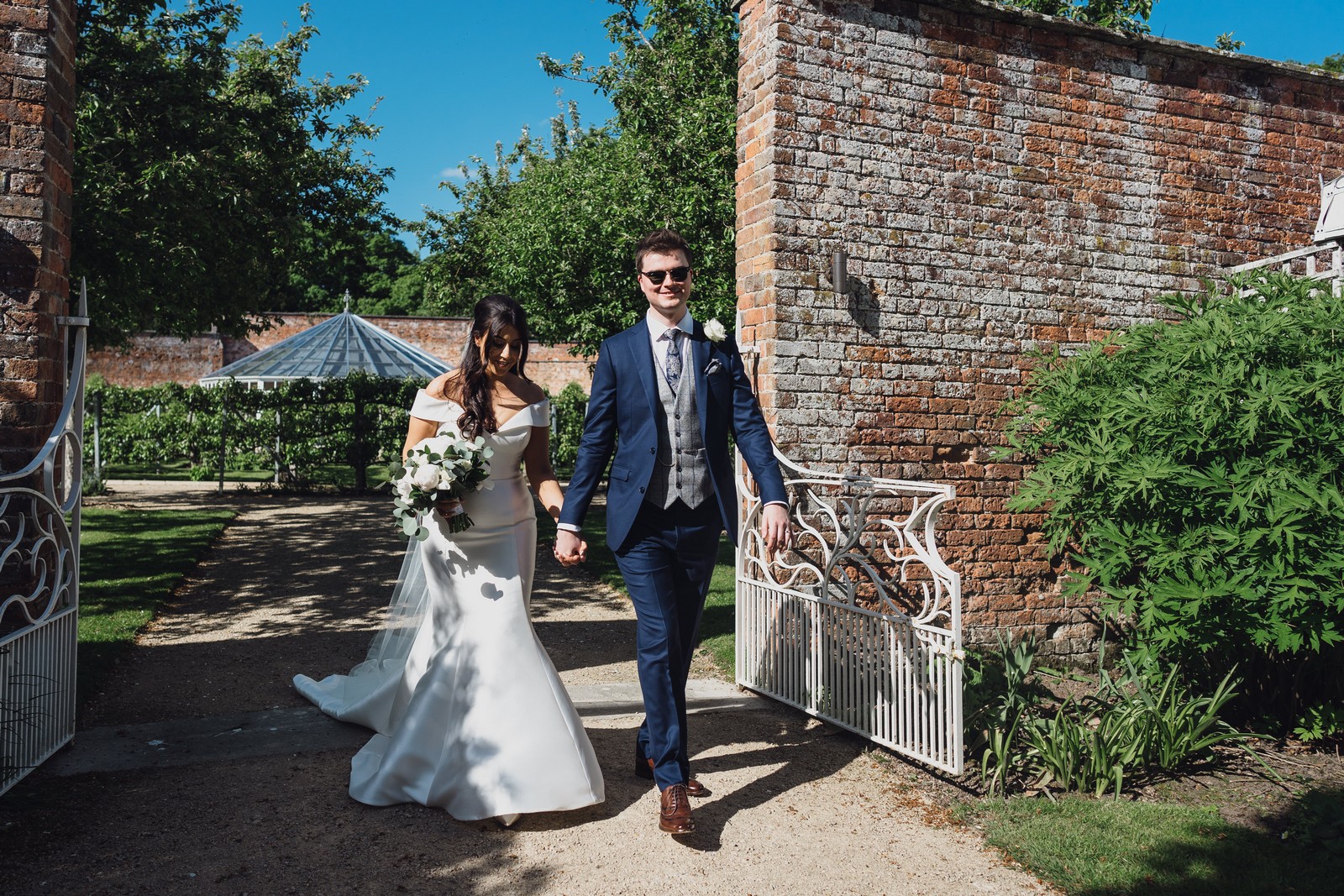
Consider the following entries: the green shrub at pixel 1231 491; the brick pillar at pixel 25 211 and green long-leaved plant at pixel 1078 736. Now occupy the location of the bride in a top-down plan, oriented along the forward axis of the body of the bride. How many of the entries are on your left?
2

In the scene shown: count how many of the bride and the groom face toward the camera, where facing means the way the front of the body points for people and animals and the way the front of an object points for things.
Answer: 2

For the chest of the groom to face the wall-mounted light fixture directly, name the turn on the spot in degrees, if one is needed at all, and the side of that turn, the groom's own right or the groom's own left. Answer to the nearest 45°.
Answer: approximately 135° to the groom's own left

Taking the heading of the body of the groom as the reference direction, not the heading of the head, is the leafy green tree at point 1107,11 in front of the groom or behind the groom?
behind

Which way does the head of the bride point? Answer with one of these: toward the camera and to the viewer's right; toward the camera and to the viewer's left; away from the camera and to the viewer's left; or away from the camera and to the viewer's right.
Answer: toward the camera and to the viewer's right

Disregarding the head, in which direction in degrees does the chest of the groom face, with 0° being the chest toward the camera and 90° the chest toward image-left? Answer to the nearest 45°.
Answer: approximately 0°

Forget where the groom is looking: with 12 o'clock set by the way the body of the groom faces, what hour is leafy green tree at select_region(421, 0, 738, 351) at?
The leafy green tree is roughly at 6 o'clock from the groom.

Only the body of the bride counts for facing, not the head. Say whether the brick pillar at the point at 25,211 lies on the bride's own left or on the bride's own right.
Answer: on the bride's own right

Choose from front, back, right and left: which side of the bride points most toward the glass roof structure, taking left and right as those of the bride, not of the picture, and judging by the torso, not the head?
back
